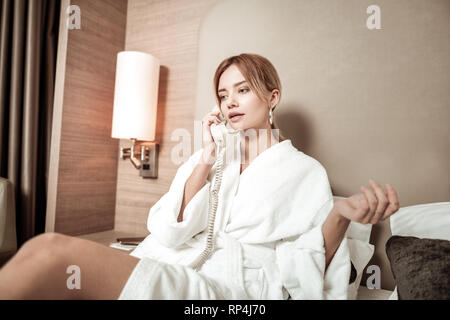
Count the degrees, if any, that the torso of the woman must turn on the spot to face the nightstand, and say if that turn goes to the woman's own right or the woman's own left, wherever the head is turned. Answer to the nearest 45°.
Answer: approximately 90° to the woman's own right

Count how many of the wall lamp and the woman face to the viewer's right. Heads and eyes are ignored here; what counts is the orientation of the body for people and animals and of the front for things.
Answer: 0

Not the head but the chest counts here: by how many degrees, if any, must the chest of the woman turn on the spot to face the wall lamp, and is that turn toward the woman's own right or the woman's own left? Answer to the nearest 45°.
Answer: approximately 90° to the woman's own right

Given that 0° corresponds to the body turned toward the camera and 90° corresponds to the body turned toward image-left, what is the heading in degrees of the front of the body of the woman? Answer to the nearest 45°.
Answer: approximately 45°

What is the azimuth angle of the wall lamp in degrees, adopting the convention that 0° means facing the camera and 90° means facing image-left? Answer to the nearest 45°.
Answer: approximately 45°

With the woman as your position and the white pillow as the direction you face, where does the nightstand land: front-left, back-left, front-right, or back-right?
back-left

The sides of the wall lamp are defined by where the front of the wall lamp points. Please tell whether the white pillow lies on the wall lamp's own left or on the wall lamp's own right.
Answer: on the wall lamp's own left

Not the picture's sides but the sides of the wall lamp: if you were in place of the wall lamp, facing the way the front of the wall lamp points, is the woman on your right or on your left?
on your left

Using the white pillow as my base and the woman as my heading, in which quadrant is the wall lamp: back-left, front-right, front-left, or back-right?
front-right

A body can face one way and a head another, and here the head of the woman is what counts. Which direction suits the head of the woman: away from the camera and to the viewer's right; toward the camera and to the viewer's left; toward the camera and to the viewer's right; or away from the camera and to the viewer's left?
toward the camera and to the viewer's left

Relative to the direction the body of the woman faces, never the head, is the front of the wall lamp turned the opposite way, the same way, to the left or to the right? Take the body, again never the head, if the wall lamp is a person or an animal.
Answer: the same way
